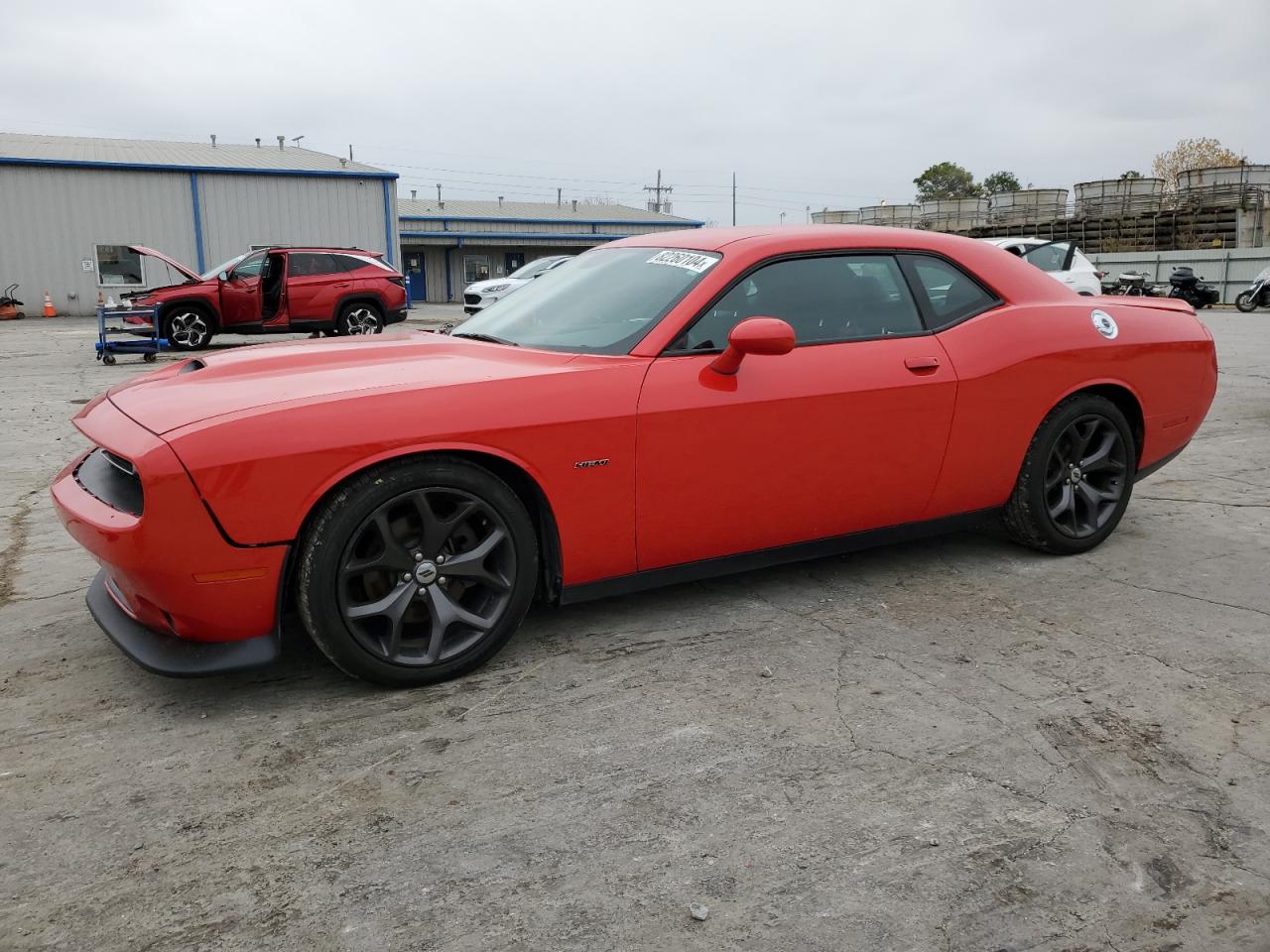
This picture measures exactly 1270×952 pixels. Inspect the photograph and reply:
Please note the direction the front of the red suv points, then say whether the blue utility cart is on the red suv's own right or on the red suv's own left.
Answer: on the red suv's own left

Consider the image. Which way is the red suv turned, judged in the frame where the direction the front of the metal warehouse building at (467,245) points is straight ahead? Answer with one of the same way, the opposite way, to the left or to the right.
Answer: to the right

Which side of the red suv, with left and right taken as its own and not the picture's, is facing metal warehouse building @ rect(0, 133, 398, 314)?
right

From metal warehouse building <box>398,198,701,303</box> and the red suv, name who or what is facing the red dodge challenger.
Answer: the metal warehouse building

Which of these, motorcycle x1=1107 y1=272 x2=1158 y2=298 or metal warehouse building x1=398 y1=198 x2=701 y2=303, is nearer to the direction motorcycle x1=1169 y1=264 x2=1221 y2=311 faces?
the motorcycle

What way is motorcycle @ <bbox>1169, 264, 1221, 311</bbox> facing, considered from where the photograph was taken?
facing the viewer and to the left of the viewer

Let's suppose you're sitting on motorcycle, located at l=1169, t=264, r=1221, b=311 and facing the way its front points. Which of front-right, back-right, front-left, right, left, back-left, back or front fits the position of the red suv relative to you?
front

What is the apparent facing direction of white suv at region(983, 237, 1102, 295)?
to the viewer's left

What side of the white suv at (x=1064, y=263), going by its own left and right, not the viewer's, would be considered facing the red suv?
front

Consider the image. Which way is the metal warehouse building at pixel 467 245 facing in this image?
toward the camera

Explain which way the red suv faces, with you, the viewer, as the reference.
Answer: facing to the left of the viewer

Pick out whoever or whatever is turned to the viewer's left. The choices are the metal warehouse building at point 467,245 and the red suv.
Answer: the red suv
